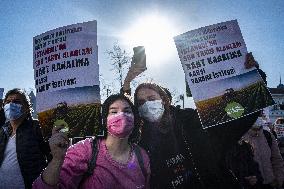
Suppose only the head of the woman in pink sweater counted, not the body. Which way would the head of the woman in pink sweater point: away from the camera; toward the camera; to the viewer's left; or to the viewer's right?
toward the camera

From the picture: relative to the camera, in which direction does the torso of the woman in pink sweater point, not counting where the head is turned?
toward the camera
